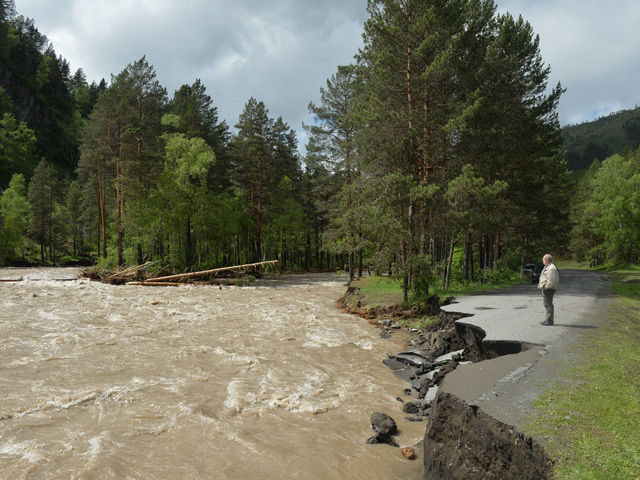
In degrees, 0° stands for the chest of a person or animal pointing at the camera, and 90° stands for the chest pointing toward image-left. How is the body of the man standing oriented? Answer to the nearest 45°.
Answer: approximately 90°

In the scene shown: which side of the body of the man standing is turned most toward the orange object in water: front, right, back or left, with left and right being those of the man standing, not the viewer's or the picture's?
left

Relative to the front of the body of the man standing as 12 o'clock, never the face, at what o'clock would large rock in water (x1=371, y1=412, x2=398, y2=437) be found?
The large rock in water is roughly at 10 o'clock from the man standing.
